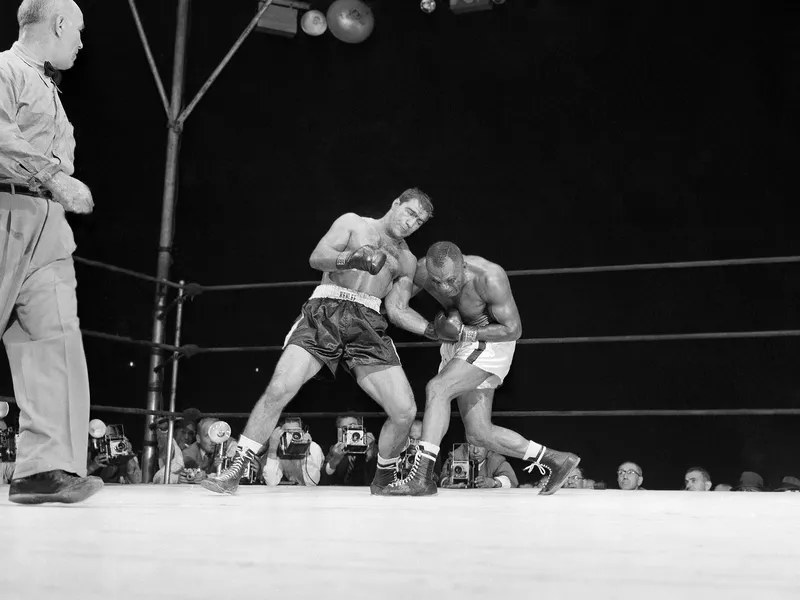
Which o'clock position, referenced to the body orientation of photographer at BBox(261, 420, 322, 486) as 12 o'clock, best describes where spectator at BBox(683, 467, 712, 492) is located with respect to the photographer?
The spectator is roughly at 9 o'clock from the photographer.

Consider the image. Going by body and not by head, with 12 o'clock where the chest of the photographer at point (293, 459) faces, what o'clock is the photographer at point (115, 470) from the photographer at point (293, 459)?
the photographer at point (115, 470) is roughly at 3 o'clock from the photographer at point (293, 459).

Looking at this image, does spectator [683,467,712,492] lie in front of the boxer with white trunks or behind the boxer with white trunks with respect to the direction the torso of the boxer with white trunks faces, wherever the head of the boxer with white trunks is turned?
behind

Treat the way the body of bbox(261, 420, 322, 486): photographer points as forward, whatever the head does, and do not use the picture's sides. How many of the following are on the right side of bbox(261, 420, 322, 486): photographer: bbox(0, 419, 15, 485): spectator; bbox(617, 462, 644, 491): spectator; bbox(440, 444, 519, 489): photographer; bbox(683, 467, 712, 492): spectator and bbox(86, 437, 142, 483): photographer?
2

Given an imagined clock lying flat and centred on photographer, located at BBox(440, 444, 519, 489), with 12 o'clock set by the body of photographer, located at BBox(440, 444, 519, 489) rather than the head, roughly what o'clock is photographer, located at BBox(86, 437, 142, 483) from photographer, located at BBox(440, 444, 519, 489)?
photographer, located at BBox(86, 437, 142, 483) is roughly at 3 o'clock from photographer, located at BBox(440, 444, 519, 489).

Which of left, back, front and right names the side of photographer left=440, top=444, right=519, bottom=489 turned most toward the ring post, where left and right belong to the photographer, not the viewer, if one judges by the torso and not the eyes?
right

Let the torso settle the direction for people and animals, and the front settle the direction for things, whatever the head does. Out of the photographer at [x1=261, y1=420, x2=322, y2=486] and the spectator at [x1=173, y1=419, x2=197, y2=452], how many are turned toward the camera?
2
